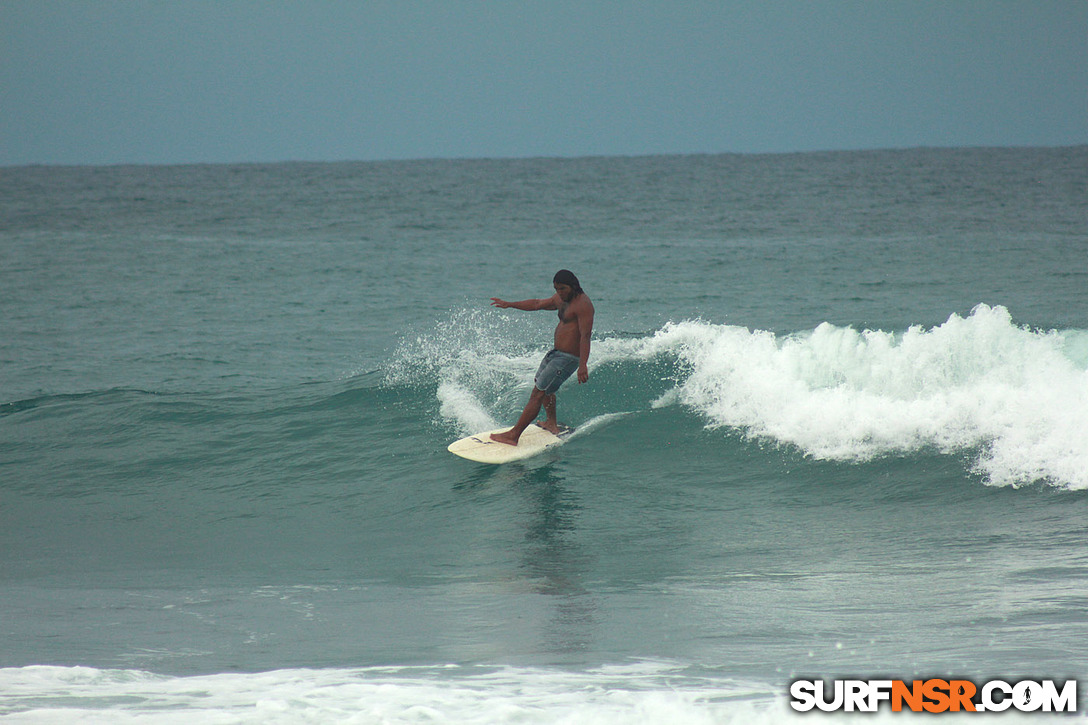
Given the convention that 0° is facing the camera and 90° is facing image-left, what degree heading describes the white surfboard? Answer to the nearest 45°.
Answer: approximately 90°

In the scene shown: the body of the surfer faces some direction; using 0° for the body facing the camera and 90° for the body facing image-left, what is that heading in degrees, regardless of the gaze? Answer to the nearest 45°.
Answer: approximately 45°
